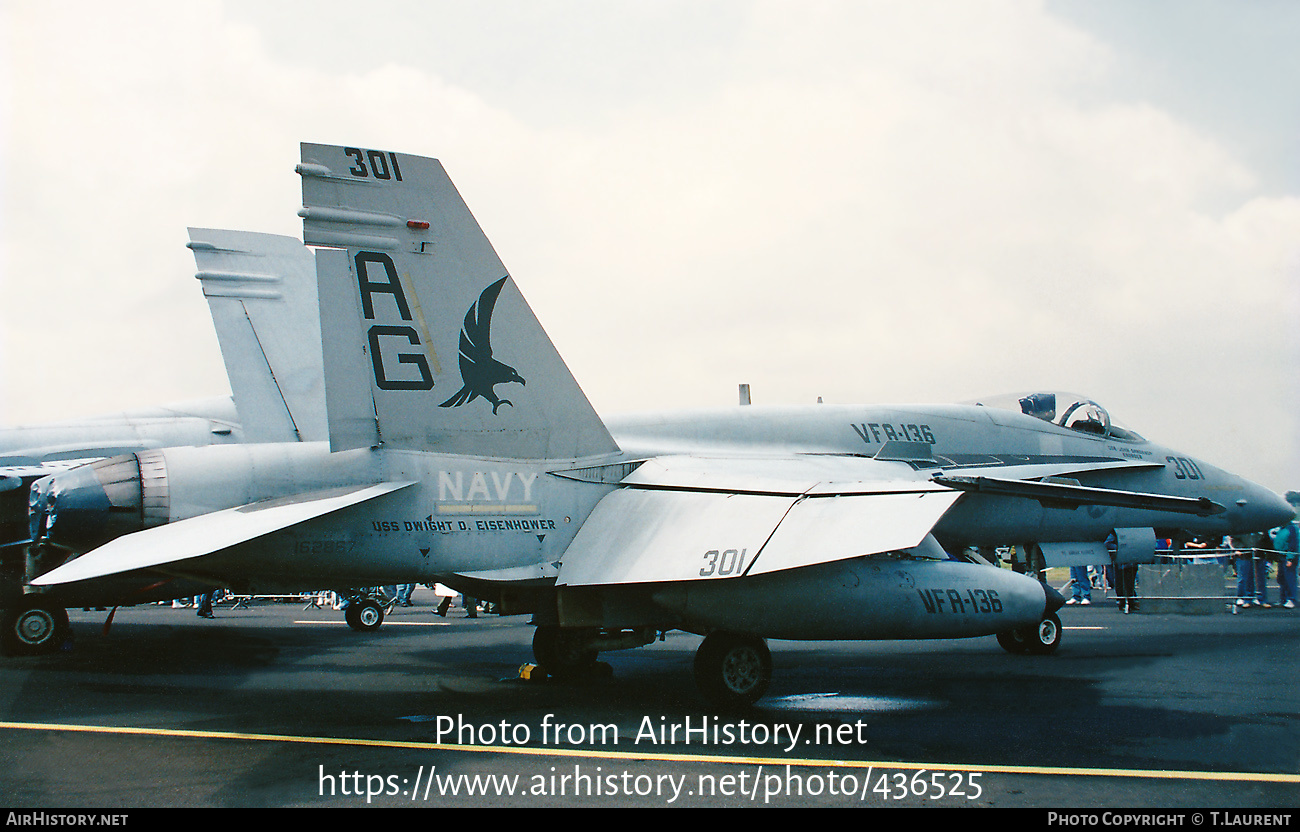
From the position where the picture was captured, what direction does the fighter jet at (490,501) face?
facing away from the viewer and to the right of the viewer
